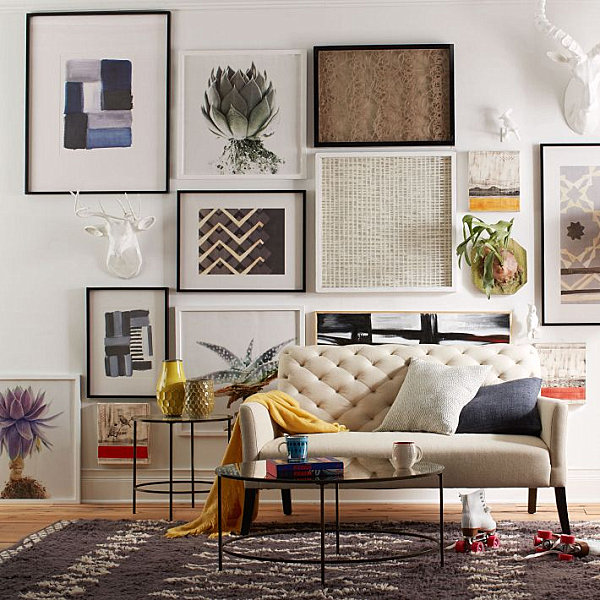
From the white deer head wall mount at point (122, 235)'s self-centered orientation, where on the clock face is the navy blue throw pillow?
The navy blue throw pillow is roughly at 10 o'clock from the white deer head wall mount.

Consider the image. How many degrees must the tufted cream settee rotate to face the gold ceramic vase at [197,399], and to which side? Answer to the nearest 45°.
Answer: approximately 90° to its right

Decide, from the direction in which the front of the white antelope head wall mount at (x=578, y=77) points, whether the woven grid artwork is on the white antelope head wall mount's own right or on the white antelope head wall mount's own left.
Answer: on the white antelope head wall mount's own right

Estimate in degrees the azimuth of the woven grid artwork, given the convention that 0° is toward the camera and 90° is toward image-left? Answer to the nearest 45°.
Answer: approximately 0°

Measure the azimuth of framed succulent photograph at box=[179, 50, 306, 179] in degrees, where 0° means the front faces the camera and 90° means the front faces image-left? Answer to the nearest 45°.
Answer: approximately 0°

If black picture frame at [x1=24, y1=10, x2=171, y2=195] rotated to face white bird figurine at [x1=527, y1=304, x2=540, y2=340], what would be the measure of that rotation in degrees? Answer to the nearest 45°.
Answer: approximately 90° to its left
